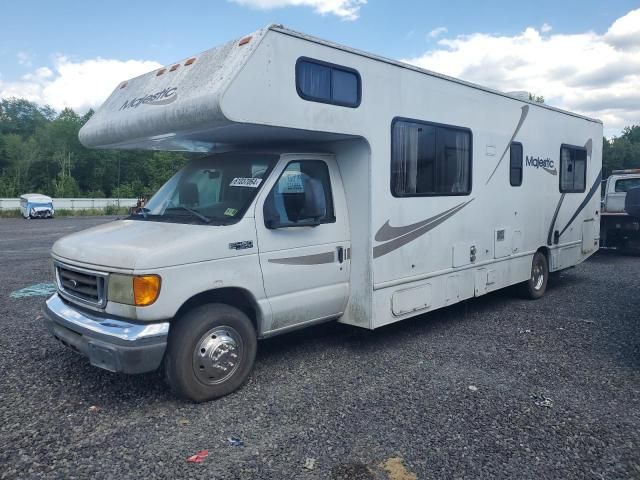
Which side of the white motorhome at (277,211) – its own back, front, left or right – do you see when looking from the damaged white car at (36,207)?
right

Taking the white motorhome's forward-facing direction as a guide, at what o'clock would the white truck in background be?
The white truck in background is roughly at 6 o'clock from the white motorhome.
